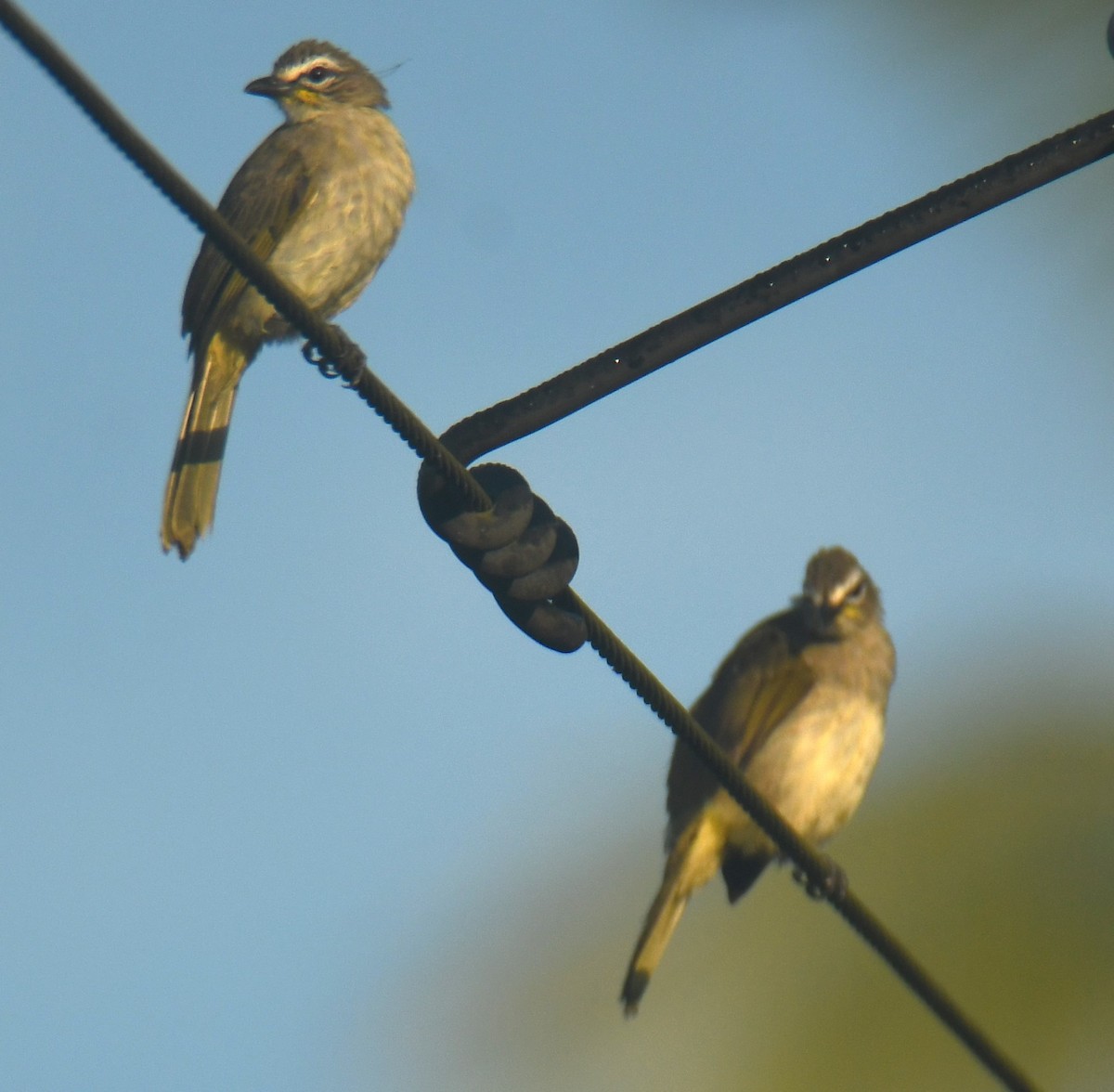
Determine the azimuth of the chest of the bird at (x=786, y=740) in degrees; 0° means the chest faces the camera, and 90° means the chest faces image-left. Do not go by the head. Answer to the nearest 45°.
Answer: approximately 315°

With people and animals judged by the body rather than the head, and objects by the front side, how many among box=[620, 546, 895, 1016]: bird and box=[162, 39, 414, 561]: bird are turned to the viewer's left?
0

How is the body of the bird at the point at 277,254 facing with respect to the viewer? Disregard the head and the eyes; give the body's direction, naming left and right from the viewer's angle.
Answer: facing the viewer and to the right of the viewer
